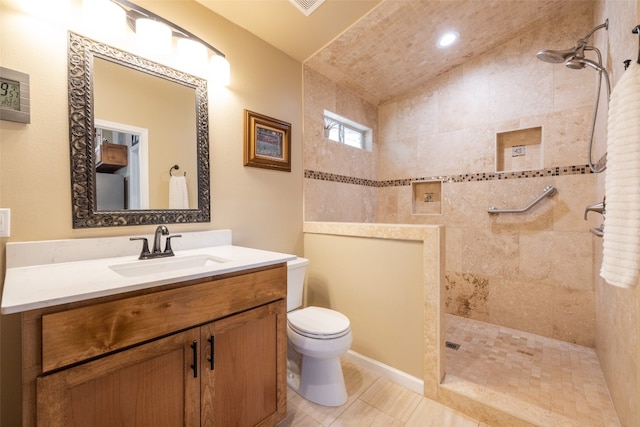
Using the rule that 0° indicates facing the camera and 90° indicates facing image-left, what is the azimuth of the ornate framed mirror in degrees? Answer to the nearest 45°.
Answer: approximately 315°

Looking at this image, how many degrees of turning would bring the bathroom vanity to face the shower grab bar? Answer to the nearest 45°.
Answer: approximately 45° to its left

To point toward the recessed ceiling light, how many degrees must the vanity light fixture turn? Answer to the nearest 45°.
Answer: approximately 45° to its left

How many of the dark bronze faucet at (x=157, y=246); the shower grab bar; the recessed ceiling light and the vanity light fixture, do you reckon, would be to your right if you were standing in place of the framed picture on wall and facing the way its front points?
2

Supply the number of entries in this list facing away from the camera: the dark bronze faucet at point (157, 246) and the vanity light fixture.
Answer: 0

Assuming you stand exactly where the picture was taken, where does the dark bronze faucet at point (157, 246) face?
facing the viewer and to the right of the viewer

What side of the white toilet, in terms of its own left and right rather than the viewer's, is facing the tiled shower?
left

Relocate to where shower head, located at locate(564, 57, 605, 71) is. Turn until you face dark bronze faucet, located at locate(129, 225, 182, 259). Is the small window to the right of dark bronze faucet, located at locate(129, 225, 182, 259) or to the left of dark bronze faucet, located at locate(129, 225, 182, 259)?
right
